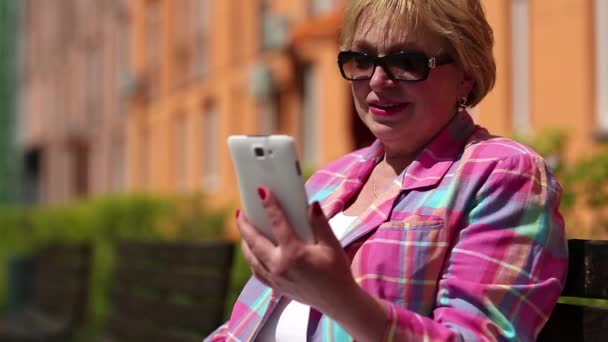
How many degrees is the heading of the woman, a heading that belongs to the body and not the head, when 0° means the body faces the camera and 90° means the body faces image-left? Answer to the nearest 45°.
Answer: approximately 45°

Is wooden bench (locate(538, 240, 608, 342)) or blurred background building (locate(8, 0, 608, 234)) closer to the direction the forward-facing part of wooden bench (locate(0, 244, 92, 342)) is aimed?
the wooden bench

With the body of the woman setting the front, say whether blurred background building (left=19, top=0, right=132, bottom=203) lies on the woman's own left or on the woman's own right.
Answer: on the woman's own right

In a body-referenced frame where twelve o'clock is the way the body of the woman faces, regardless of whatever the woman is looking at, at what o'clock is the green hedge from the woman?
The green hedge is roughly at 4 o'clock from the woman.

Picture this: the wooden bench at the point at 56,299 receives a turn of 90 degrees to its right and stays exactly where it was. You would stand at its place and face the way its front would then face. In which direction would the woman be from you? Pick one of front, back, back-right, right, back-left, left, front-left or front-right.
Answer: back-left

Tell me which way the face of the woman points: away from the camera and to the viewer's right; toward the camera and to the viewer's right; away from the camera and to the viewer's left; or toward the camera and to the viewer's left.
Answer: toward the camera and to the viewer's left

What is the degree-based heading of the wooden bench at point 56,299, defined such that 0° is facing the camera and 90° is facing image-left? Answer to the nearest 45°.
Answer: approximately 45°
